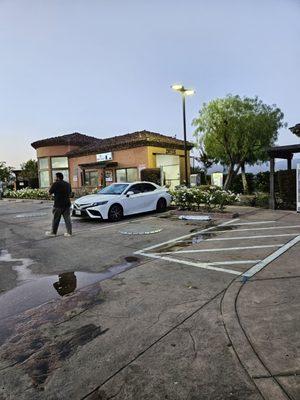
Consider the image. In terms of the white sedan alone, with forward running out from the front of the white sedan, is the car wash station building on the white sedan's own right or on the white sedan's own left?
on the white sedan's own right

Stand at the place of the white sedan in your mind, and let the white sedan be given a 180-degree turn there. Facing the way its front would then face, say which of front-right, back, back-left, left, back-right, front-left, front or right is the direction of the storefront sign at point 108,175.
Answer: front-left

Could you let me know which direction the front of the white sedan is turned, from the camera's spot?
facing the viewer and to the left of the viewer

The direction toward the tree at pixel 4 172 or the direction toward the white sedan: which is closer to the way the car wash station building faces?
the white sedan

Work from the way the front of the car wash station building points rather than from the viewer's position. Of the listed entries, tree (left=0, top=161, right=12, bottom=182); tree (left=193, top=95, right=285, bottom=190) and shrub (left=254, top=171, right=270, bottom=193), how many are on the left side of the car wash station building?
2

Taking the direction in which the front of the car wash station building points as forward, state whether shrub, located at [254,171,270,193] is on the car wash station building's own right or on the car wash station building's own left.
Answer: on the car wash station building's own left

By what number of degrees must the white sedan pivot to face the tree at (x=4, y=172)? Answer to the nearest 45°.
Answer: approximately 90° to its right

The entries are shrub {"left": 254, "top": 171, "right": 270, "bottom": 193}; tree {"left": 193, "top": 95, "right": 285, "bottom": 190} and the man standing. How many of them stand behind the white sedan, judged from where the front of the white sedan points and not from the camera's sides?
2

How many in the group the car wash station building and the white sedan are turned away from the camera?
0

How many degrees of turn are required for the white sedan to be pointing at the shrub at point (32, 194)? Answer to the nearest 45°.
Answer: approximately 90° to its right

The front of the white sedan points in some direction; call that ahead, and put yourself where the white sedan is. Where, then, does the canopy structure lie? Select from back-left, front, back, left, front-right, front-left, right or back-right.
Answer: back-left
